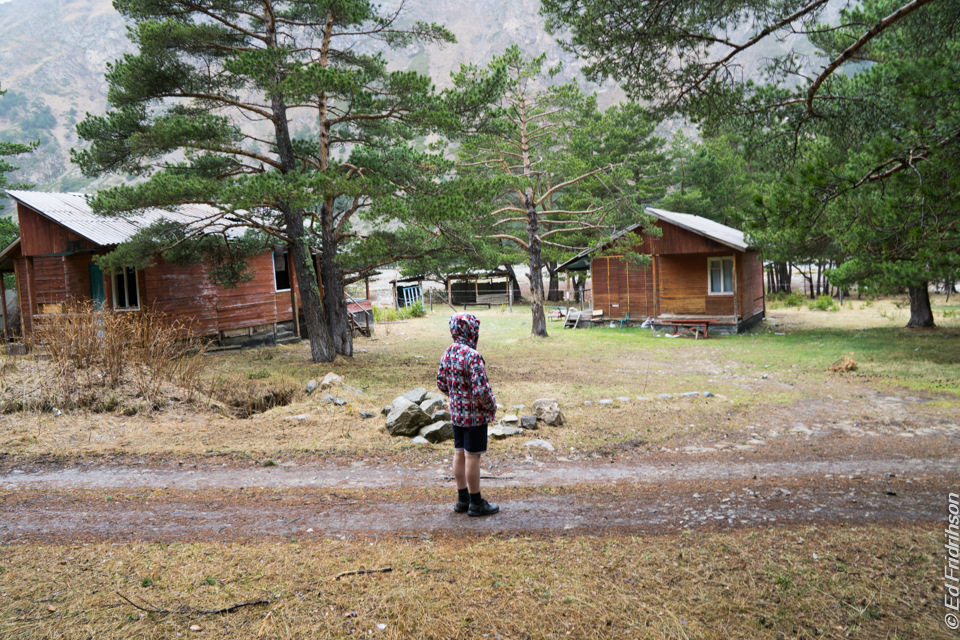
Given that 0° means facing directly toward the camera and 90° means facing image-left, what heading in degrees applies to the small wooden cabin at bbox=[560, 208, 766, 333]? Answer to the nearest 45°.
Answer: approximately 0°

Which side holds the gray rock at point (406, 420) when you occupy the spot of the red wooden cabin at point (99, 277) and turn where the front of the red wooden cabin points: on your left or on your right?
on your left

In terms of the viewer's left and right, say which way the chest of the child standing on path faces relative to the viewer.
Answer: facing away from the viewer and to the right of the viewer

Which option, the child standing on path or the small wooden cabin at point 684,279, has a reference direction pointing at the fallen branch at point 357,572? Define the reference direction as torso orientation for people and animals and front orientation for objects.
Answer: the small wooden cabin

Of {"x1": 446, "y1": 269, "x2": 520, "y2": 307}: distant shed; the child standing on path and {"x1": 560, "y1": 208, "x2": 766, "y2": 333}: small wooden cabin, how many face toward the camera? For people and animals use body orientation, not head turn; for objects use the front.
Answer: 2

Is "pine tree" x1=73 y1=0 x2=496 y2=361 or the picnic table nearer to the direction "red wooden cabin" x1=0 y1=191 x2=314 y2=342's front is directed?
the pine tree

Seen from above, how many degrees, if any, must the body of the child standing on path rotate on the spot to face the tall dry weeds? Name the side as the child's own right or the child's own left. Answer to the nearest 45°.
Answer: approximately 90° to the child's own left

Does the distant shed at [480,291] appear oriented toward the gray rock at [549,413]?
yes

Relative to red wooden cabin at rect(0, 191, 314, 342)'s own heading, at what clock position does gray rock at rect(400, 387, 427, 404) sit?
The gray rock is roughly at 10 o'clock from the red wooden cabin.

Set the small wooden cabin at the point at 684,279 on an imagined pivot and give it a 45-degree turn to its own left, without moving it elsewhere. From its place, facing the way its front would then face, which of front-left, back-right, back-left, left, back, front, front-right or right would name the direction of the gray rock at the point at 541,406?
front-right

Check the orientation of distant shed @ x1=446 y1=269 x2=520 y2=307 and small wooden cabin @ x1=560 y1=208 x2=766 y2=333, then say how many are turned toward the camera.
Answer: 2

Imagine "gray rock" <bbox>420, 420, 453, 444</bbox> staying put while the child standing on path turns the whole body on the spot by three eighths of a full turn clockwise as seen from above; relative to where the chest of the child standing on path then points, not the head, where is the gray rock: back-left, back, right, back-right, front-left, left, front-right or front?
back
